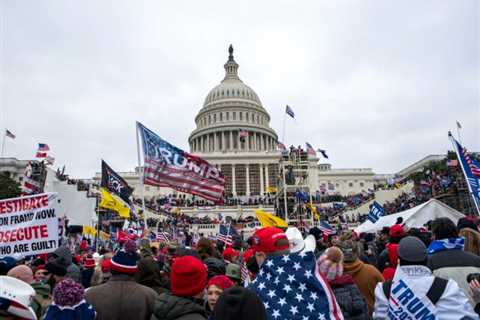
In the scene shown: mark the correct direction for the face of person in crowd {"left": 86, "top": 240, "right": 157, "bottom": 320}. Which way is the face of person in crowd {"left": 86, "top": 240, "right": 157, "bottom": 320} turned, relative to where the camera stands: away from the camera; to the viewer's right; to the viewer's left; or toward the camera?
away from the camera

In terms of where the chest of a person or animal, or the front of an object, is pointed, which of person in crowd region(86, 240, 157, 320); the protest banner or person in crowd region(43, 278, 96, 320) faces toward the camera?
the protest banner

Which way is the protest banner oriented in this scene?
toward the camera

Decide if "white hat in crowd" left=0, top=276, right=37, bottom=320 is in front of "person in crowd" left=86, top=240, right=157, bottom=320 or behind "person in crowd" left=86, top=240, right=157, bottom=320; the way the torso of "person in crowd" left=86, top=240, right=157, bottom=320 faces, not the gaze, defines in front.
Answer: behind

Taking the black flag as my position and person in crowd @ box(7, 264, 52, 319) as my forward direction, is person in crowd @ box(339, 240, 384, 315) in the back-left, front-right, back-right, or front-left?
front-left

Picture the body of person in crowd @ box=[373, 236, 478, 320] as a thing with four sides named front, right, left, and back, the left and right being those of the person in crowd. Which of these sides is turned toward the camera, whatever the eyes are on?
back

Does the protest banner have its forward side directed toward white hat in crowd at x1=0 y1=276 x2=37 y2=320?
yes

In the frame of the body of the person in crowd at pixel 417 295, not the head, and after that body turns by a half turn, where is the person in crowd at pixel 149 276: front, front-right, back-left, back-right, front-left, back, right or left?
right

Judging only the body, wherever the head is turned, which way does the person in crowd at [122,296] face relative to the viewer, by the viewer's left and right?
facing away from the viewer

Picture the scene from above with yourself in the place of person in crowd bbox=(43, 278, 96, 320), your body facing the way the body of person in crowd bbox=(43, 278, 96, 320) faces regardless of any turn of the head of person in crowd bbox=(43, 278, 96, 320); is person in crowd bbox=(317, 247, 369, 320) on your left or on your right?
on your right

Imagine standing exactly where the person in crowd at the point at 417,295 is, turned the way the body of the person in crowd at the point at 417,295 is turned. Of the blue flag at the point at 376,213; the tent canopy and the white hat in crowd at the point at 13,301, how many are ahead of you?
2

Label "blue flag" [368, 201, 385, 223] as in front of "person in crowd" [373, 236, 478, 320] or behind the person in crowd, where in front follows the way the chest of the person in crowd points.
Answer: in front

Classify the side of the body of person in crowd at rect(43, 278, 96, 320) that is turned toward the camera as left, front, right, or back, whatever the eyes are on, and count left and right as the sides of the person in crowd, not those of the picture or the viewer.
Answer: back

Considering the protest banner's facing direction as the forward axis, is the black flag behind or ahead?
behind

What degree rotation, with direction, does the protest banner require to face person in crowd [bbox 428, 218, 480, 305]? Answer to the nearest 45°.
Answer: approximately 45° to its left

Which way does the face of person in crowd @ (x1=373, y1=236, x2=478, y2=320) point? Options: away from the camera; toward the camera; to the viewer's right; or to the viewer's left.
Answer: away from the camera
